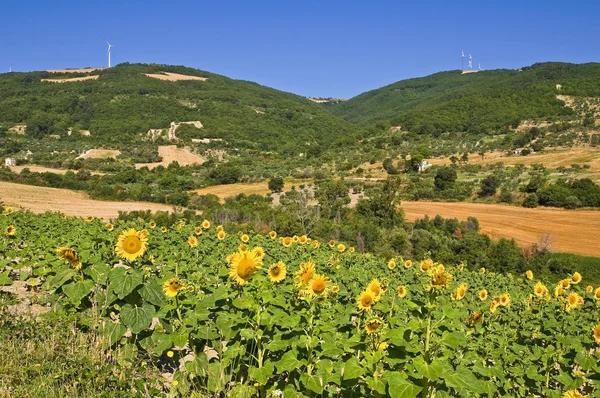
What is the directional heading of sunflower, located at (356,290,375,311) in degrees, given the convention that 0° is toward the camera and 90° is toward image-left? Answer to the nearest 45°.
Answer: approximately 0°

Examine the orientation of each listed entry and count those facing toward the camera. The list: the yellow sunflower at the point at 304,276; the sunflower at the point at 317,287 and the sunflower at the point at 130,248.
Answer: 3

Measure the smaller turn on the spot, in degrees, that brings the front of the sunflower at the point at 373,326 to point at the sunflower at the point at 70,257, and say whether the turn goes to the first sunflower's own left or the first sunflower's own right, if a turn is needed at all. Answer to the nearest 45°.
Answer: approximately 90° to the first sunflower's own right

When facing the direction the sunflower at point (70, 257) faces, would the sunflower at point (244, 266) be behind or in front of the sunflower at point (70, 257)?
in front

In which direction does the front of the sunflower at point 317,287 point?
toward the camera

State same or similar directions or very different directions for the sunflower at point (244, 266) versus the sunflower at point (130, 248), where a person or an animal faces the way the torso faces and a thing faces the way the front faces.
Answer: same or similar directions

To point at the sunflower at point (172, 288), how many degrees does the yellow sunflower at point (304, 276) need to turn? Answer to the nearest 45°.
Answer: approximately 90° to its right

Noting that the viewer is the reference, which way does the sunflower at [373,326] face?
facing the viewer

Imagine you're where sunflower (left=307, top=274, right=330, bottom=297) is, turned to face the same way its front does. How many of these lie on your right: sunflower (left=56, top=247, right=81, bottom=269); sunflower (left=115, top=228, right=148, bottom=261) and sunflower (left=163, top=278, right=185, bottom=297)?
3

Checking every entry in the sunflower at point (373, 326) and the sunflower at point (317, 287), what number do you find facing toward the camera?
2

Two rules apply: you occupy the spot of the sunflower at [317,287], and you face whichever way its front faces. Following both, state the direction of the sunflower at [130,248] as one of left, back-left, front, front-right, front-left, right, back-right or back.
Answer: right

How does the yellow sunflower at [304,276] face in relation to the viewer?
toward the camera

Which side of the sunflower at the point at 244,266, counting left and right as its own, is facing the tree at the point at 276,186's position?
back
